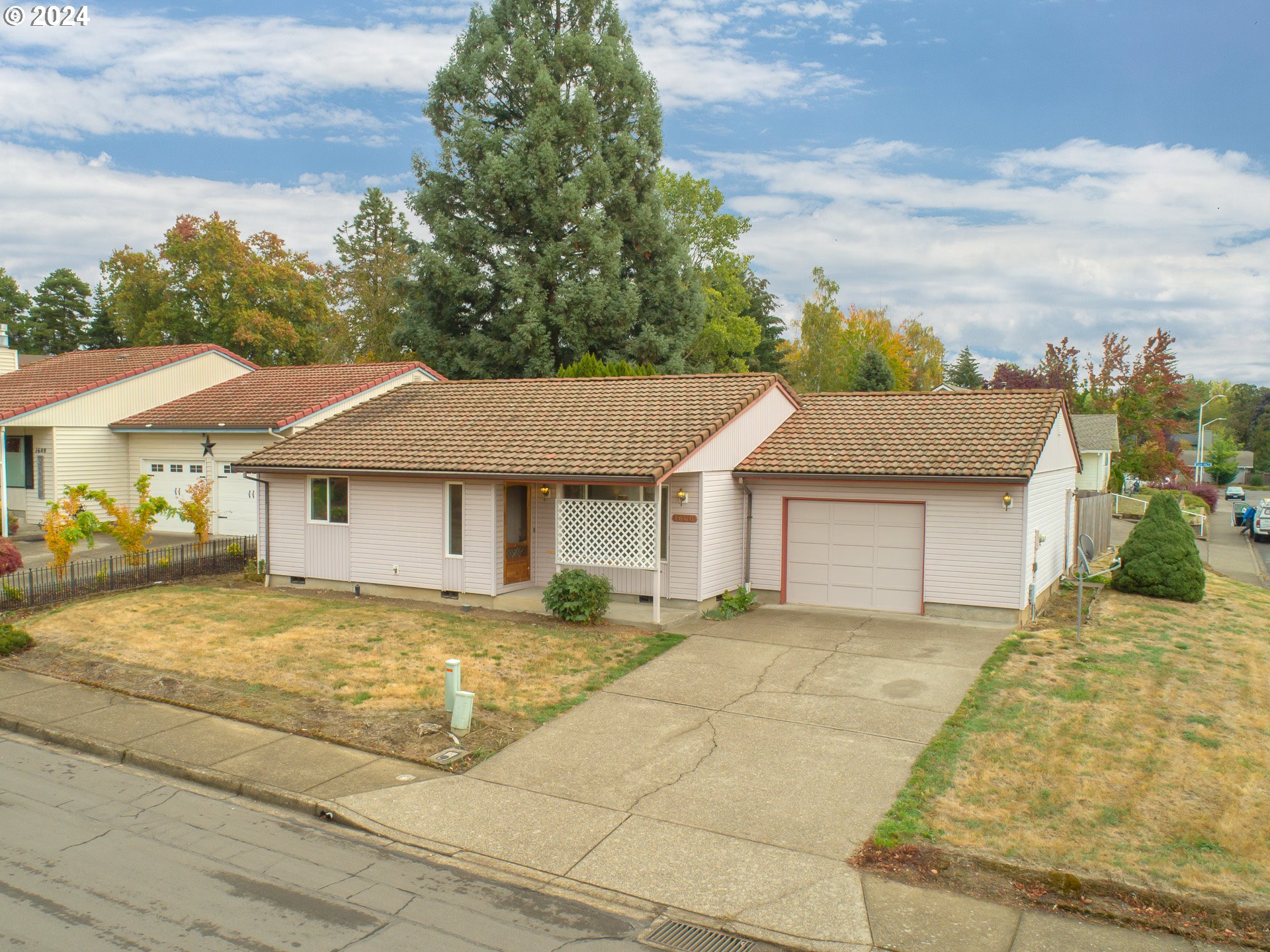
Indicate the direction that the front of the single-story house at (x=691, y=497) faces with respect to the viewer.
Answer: facing the viewer and to the left of the viewer

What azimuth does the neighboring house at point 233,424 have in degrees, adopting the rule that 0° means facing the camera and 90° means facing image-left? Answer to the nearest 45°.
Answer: approximately 45°

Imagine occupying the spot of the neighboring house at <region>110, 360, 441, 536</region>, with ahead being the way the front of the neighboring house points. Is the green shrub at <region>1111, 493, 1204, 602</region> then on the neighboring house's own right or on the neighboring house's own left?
on the neighboring house's own left

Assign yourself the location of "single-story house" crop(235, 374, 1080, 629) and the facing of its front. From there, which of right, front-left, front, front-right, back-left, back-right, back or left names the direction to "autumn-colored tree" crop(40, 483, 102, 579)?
front-right

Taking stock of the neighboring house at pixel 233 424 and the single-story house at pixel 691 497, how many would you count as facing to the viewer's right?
0

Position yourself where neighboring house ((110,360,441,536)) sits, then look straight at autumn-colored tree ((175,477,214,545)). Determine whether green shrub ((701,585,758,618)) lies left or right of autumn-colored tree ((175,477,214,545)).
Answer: left

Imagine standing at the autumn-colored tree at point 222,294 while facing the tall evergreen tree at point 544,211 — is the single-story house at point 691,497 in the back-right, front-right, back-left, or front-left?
front-right
